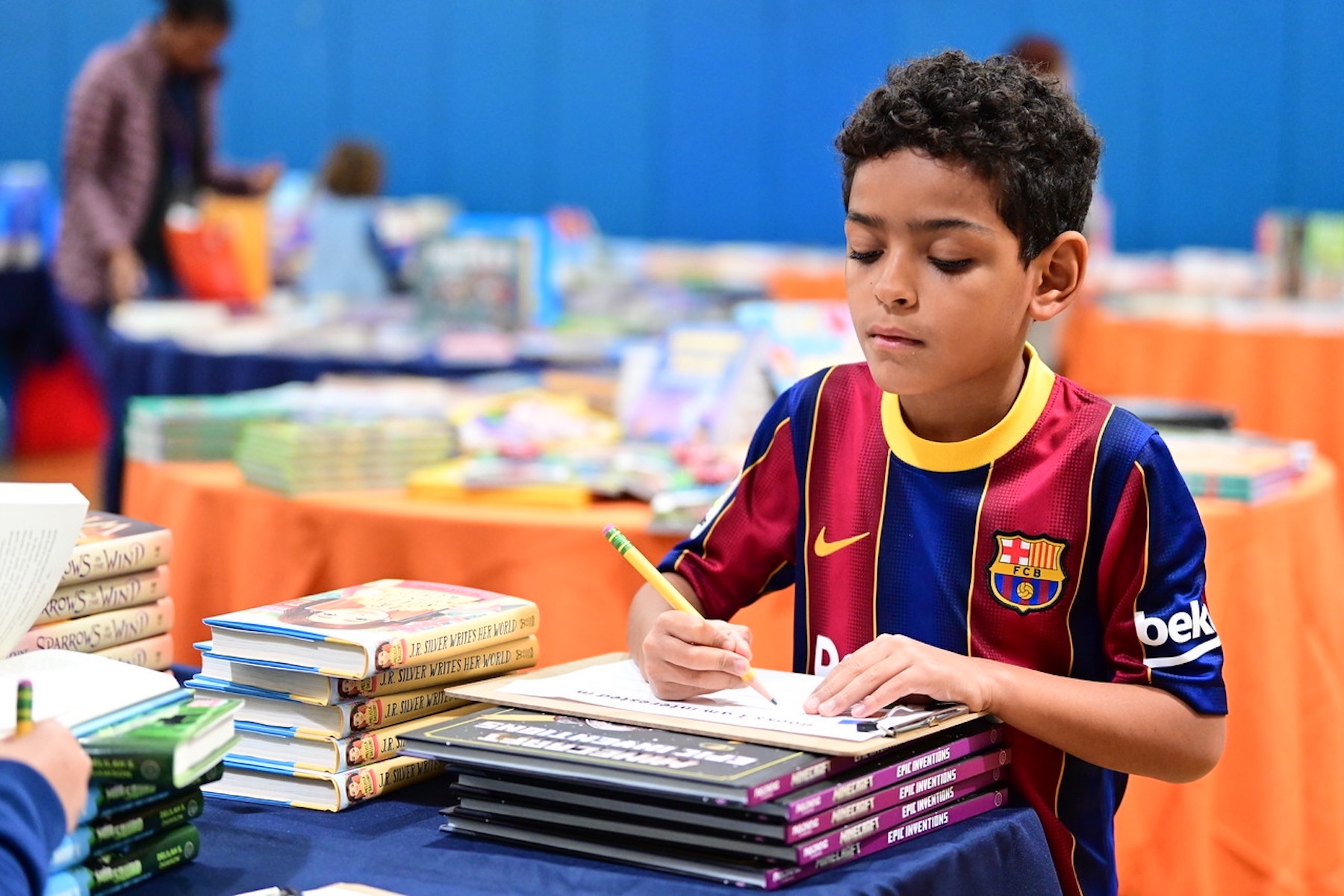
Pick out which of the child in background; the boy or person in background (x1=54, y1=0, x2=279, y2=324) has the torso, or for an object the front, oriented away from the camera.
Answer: the child in background

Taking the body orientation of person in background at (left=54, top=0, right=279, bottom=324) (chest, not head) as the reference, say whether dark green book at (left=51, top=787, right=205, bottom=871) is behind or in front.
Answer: in front

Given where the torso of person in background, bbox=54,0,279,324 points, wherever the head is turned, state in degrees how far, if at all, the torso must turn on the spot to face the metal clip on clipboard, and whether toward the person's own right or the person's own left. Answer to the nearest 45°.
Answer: approximately 45° to the person's own right

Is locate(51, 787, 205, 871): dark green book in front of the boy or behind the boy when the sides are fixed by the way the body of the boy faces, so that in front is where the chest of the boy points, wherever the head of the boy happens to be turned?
in front

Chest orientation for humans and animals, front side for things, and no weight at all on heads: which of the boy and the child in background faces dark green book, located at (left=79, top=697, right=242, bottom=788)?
the boy

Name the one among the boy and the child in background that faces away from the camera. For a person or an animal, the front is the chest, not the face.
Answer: the child in background

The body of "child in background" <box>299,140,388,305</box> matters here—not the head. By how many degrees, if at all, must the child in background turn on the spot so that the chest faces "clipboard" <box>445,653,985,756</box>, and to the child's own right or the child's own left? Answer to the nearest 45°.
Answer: approximately 180°

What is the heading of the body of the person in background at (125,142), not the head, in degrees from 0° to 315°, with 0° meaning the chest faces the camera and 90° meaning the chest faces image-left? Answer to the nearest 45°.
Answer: approximately 315°

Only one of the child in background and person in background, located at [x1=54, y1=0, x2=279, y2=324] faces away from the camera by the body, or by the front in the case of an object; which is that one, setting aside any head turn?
the child in background

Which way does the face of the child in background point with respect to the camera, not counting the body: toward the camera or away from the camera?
away from the camera

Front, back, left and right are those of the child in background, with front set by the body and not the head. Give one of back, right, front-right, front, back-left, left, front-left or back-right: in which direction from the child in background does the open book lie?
back

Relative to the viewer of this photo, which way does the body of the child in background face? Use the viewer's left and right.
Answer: facing away from the viewer

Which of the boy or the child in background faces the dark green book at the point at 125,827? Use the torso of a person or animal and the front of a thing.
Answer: the boy

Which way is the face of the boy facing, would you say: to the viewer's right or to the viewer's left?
to the viewer's left

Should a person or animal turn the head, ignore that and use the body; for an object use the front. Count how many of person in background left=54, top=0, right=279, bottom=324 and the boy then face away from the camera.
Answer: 0
